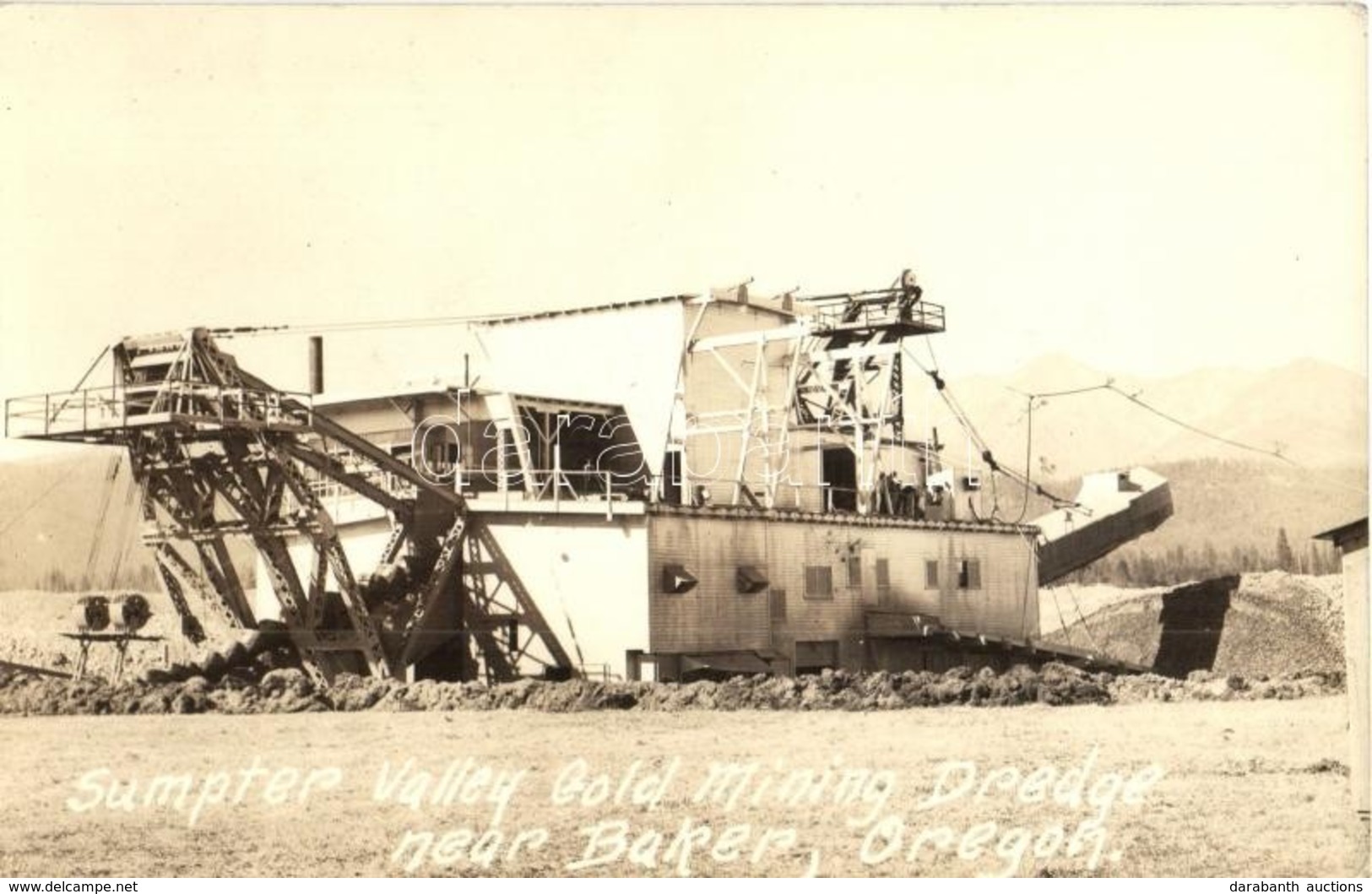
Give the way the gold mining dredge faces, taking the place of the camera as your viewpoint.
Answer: facing the viewer and to the left of the viewer

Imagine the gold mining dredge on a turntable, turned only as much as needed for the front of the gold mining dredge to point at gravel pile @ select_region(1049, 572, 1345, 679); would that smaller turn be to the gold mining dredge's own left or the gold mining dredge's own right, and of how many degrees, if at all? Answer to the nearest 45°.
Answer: approximately 135° to the gold mining dredge's own left

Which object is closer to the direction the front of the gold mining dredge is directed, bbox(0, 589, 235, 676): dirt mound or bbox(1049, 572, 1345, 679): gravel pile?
the dirt mound
